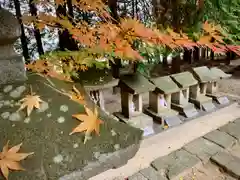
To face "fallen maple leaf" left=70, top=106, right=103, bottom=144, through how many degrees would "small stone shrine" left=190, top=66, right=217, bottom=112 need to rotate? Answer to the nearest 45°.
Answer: approximately 45° to its right

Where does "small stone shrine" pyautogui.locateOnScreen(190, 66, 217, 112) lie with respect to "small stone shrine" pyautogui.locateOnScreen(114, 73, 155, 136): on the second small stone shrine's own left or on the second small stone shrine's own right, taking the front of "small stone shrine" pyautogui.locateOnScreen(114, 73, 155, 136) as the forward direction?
on the second small stone shrine's own left

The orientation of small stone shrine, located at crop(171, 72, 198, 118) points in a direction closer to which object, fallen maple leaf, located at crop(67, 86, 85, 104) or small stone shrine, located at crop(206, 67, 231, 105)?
the fallen maple leaf

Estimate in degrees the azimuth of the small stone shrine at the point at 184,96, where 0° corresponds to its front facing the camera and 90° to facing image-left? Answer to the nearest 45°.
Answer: approximately 315°

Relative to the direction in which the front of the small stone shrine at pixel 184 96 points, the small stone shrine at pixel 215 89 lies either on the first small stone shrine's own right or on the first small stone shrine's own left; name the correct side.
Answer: on the first small stone shrine's own left

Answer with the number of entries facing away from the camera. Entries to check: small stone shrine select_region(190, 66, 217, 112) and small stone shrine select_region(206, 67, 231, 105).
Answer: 0

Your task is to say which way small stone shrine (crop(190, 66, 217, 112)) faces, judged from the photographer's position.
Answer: facing the viewer and to the right of the viewer

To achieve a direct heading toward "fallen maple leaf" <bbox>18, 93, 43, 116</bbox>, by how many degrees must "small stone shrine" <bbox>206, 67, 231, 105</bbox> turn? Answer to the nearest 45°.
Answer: approximately 45° to its right

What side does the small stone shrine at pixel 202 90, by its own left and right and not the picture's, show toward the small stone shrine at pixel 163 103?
right
